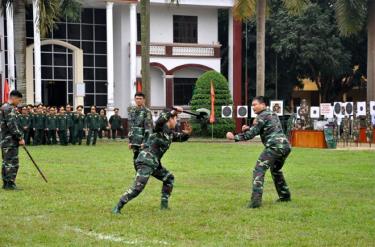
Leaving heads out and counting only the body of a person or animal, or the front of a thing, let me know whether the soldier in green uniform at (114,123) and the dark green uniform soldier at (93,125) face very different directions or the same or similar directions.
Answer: same or similar directions

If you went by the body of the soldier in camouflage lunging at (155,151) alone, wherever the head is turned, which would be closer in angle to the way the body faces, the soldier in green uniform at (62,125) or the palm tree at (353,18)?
the palm tree

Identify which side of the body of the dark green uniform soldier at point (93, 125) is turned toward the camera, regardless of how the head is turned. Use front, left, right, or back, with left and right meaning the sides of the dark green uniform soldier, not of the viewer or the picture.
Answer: front

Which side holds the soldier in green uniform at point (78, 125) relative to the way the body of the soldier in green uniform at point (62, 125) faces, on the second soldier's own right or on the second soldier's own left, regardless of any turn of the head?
on the second soldier's own left

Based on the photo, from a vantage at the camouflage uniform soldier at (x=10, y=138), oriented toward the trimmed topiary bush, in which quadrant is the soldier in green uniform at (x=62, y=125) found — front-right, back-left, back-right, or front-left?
front-left

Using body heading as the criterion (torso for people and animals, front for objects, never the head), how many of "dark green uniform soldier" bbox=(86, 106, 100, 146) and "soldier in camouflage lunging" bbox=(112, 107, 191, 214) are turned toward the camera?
1

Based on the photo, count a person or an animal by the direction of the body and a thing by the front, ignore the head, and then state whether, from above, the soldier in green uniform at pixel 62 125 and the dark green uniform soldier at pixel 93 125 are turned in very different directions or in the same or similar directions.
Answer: same or similar directions

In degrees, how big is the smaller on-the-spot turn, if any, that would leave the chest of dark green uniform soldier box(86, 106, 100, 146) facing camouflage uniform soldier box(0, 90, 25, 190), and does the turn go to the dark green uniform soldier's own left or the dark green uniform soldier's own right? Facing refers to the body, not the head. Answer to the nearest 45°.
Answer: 0° — they already face them

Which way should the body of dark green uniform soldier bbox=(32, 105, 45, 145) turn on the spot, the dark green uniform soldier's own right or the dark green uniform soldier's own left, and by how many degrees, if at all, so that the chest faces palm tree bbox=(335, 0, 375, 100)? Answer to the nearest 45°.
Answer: approximately 90° to the dark green uniform soldier's own left

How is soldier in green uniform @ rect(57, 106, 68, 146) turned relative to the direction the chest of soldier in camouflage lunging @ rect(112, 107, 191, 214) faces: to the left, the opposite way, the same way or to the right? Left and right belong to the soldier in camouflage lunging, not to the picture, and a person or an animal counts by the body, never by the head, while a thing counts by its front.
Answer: to the right

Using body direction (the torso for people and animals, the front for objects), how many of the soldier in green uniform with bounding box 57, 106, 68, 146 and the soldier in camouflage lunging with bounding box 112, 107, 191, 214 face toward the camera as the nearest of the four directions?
1

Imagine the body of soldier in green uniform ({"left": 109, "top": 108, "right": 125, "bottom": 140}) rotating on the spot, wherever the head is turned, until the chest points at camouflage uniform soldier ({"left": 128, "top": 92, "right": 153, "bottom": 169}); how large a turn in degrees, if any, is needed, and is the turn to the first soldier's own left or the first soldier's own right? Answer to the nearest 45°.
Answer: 0° — they already face them

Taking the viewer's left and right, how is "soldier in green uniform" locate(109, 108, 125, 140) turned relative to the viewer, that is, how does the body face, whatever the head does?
facing the viewer

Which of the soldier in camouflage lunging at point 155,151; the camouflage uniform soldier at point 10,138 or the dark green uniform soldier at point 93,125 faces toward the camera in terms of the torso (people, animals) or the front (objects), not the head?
the dark green uniform soldier at point 93,125

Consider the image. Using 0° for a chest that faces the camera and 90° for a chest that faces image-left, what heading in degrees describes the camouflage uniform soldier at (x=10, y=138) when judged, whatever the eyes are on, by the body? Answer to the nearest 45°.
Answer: approximately 270°

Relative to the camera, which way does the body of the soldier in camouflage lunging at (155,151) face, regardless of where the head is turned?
to the viewer's right

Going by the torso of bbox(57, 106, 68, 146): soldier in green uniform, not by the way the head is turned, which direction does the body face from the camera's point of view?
toward the camera
